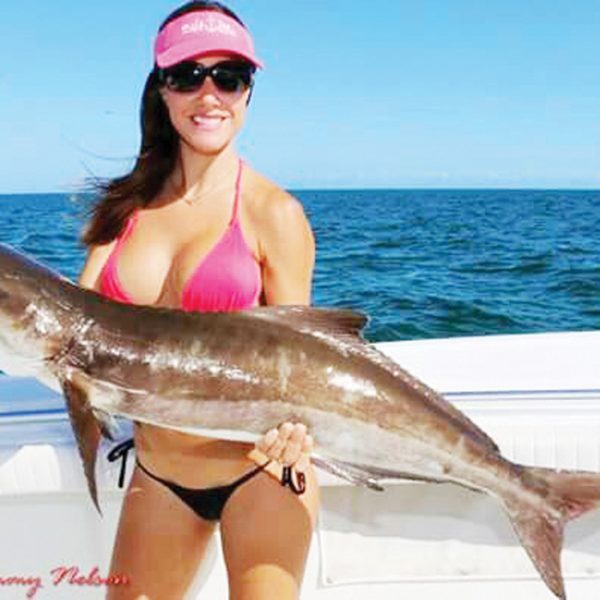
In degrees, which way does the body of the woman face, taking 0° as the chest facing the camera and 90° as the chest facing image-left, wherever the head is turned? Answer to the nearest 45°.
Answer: approximately 0°
